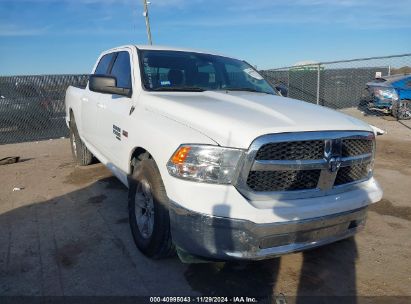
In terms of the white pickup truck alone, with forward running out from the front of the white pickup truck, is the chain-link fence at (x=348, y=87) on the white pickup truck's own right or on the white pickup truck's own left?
on the white pickup truck's own left

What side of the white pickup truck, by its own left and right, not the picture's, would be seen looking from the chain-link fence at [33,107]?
back

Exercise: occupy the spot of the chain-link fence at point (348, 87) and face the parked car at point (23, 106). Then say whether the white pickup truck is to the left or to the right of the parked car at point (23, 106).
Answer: left

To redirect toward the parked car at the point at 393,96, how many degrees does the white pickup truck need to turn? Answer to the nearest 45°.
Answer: approximately 90° to its left

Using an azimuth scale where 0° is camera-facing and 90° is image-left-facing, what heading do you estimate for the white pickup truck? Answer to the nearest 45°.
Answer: approximately 315°

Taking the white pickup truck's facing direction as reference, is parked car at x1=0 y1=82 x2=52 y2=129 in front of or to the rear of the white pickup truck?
to the rear
